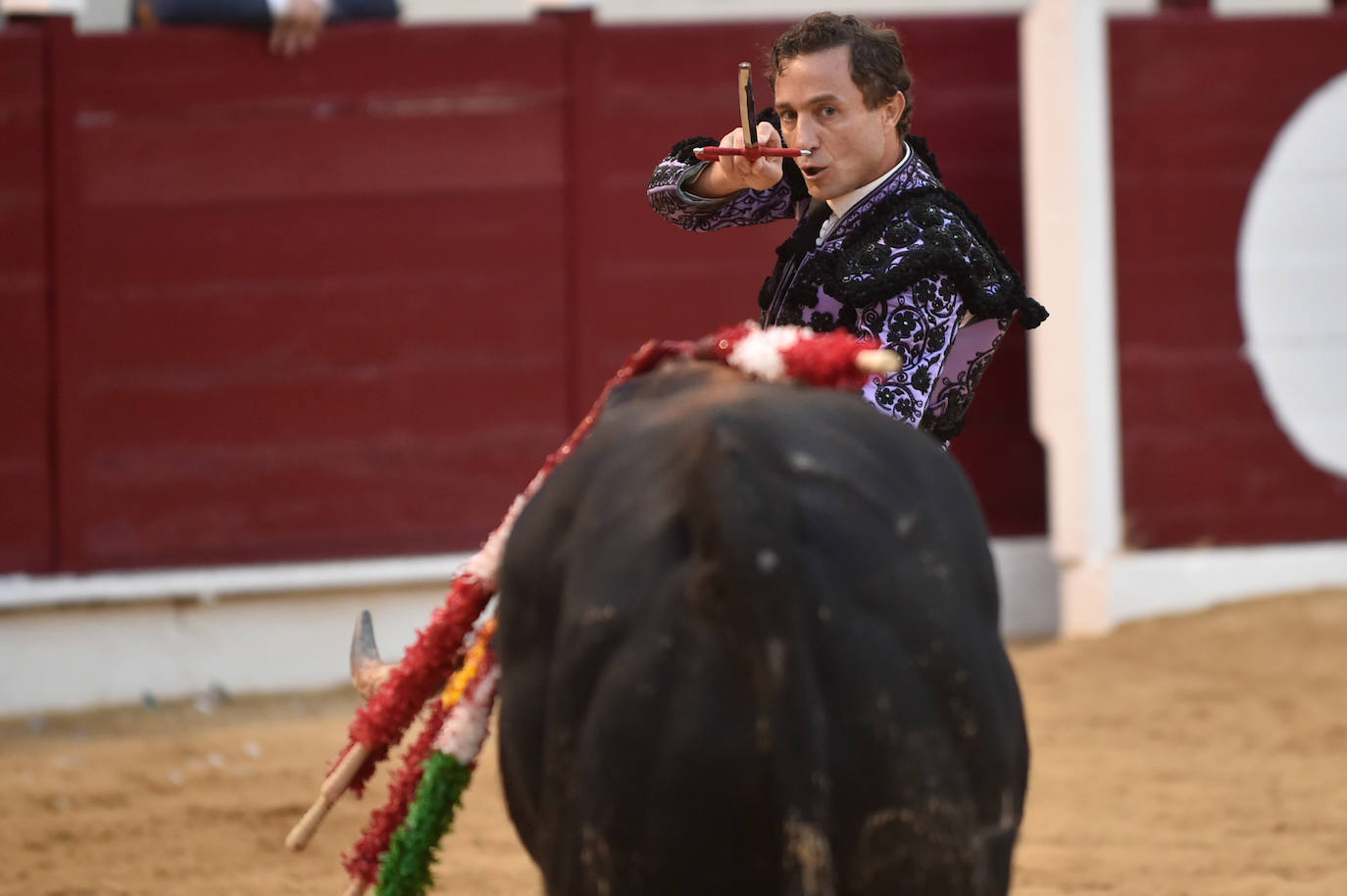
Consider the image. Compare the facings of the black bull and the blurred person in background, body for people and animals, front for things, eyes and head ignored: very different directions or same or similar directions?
very different directions

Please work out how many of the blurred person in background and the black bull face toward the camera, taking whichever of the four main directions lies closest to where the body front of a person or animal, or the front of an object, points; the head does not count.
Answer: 1

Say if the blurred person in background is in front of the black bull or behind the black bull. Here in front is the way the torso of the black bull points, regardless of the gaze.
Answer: in front

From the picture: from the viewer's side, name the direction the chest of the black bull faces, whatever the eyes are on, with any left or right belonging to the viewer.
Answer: facing away from the viewer

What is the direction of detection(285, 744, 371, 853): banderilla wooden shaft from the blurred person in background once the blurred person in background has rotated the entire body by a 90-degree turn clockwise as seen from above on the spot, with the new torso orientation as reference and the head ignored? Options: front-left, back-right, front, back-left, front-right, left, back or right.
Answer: left

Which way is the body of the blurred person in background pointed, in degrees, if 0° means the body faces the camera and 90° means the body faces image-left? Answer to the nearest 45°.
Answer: approximately 0°

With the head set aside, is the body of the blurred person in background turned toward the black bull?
yes
